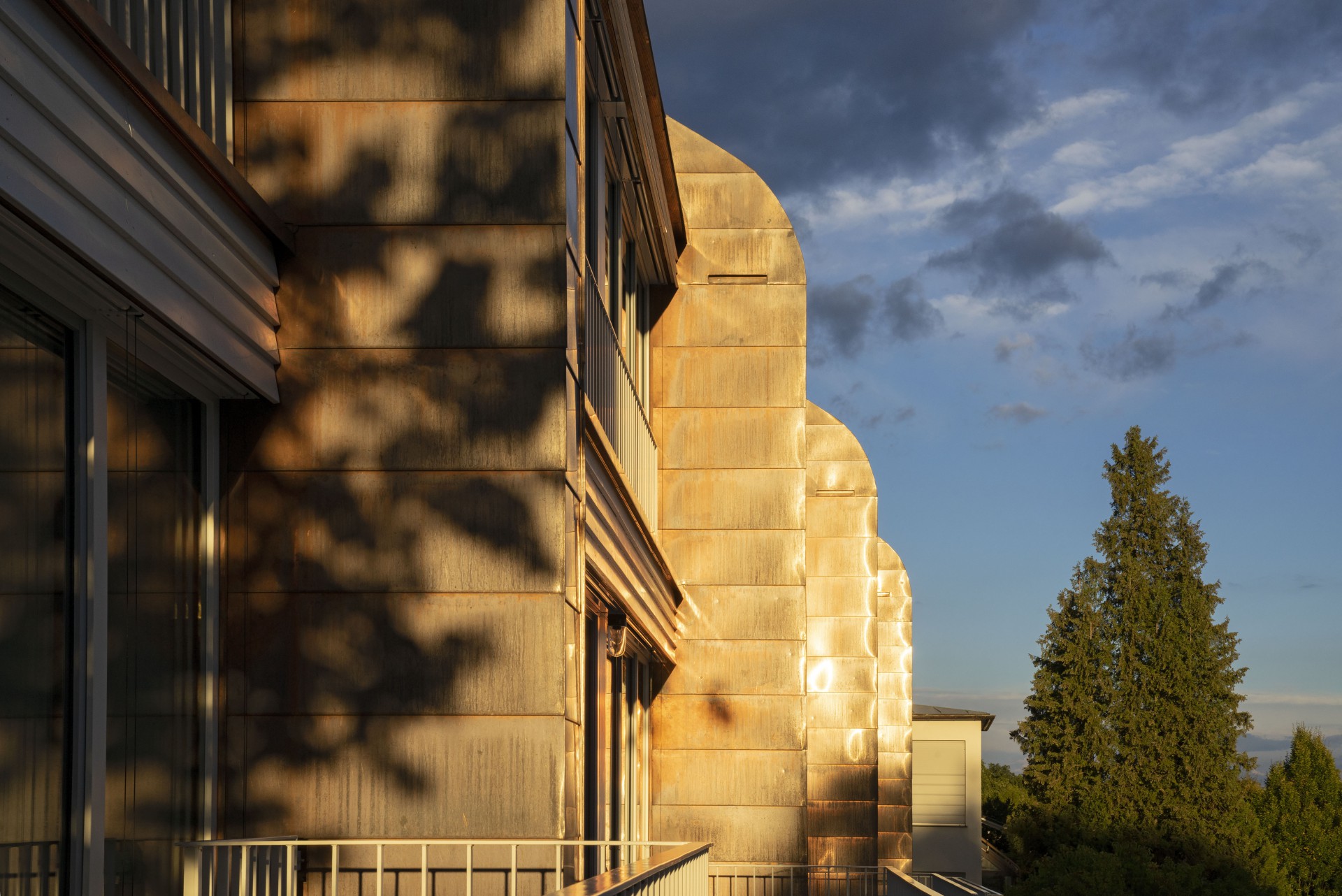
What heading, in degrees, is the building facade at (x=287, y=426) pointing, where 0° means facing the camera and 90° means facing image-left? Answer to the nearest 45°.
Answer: approximately 270°
